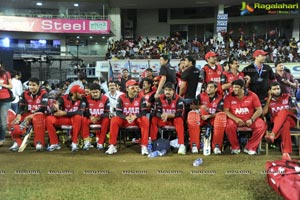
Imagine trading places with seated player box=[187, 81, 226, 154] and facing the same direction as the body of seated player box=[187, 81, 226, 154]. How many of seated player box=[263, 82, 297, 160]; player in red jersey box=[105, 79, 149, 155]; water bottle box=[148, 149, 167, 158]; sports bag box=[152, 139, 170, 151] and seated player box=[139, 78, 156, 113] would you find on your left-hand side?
1

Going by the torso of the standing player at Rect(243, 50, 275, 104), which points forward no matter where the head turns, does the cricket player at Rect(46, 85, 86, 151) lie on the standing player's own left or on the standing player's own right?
on the standing player's own right

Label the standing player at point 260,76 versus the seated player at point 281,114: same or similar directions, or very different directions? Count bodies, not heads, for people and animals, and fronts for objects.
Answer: same or similar directions

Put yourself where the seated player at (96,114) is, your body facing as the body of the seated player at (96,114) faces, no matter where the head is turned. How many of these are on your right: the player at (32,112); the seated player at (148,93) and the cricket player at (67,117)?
2

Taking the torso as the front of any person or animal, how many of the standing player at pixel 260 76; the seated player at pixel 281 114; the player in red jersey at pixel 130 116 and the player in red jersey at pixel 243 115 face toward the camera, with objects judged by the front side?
4

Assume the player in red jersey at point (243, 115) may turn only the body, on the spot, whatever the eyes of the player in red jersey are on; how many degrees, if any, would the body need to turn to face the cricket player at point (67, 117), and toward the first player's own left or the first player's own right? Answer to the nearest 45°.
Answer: approximately 90° to the first player's own right

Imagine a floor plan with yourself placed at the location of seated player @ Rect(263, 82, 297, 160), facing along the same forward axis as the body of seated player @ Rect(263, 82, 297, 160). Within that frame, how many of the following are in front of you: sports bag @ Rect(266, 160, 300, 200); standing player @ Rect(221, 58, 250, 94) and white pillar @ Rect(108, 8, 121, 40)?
1

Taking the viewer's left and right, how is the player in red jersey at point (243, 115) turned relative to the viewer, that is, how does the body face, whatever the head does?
facing the viewer

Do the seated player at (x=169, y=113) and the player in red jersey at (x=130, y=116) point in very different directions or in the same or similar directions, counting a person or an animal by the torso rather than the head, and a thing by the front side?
same or similar directions

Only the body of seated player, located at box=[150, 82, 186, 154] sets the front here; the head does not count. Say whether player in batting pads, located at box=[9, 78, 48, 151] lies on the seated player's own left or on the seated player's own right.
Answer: on the seated player's own right

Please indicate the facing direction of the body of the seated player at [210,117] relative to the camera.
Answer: toward the camera

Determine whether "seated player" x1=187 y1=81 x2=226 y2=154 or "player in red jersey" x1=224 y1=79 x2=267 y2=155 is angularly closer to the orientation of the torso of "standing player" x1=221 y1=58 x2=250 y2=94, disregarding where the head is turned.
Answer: the player in red jersey

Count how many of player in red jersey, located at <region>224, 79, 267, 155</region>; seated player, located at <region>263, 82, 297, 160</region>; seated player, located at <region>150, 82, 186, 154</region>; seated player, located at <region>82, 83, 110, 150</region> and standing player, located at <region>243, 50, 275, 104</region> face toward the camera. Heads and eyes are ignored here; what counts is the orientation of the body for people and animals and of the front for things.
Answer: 5

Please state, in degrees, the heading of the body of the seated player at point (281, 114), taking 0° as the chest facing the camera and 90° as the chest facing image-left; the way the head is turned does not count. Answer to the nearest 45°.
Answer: approximately 0°

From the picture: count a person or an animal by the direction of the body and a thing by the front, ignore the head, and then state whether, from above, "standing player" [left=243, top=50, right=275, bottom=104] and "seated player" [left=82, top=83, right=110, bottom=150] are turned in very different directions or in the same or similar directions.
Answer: same or similar directions

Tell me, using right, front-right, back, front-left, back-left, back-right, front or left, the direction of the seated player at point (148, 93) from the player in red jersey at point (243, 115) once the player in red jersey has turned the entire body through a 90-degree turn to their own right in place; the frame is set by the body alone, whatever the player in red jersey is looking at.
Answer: front

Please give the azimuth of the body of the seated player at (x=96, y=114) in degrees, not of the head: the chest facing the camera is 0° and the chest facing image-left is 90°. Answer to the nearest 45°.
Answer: approximately 0°

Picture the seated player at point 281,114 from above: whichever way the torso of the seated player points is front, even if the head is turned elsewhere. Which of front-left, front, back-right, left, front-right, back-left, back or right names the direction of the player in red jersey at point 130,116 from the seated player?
right

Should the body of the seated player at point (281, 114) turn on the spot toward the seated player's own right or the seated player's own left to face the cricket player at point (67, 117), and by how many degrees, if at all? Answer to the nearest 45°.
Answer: approximately 90° to the seated player's own right

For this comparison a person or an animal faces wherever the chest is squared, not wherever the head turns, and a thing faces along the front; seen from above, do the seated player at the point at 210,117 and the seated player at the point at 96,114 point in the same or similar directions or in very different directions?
same or similar directions
